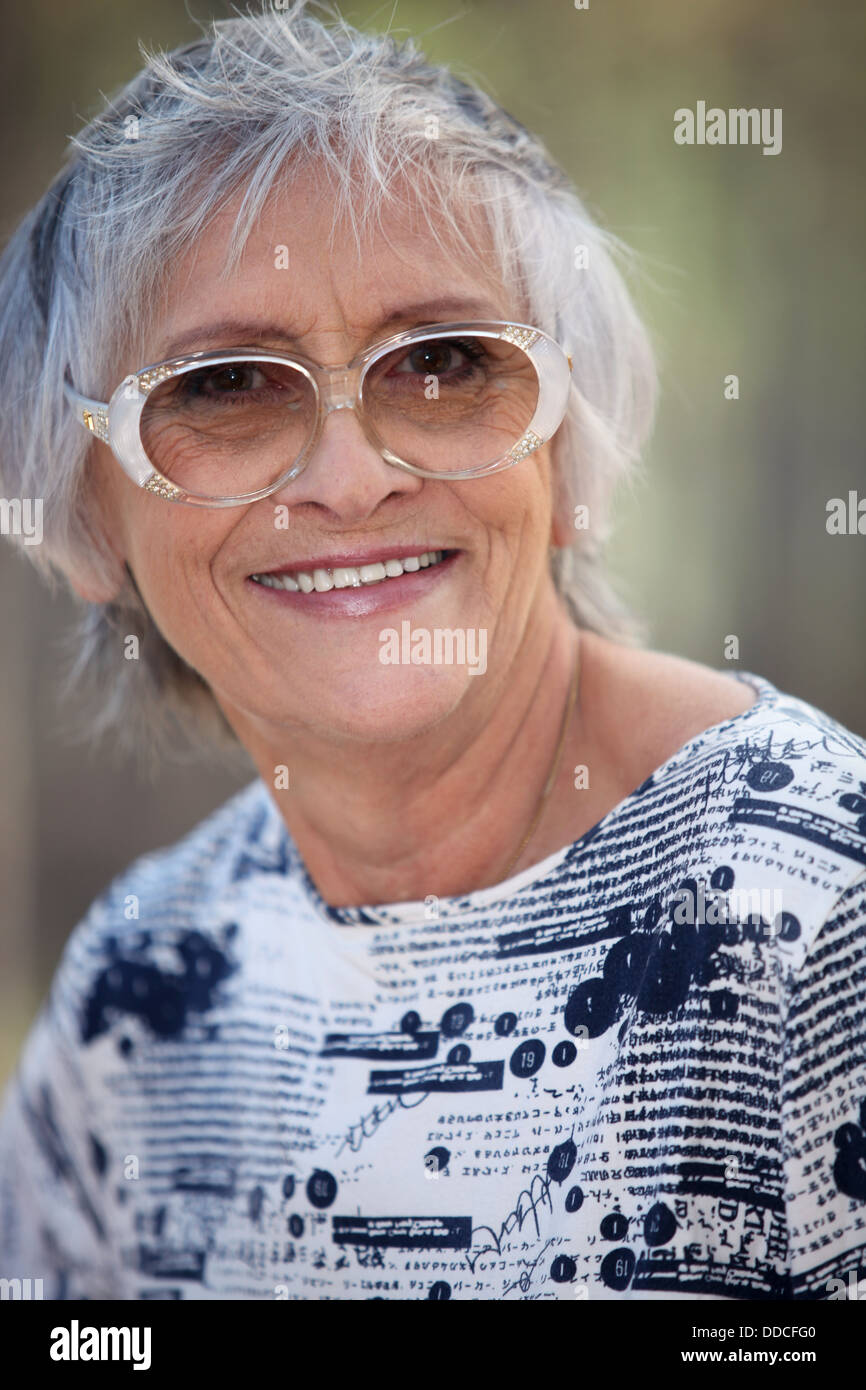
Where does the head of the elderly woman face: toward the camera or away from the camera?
toward the camera

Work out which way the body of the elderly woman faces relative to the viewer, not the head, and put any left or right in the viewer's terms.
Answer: facing the viewer
